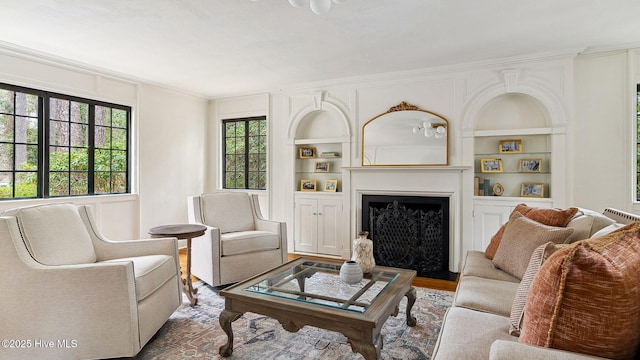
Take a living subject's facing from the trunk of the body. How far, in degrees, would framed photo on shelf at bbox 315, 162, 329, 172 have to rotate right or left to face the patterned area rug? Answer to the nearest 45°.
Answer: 0° — it already faces it

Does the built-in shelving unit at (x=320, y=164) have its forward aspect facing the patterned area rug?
yes

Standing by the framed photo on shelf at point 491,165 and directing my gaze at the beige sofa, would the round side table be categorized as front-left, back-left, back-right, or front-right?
front-right

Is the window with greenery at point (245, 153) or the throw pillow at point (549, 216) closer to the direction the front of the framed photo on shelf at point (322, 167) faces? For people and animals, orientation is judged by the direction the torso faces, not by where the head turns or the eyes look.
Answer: the throw pillow

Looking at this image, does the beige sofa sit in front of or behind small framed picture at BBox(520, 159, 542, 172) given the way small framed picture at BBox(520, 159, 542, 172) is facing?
in front

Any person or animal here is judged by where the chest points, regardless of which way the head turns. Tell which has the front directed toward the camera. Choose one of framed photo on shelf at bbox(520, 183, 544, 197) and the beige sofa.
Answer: the framed photo on shelf

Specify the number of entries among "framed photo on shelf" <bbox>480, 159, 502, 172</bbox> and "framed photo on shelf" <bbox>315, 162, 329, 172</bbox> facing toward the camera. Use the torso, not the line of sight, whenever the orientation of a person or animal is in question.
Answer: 2

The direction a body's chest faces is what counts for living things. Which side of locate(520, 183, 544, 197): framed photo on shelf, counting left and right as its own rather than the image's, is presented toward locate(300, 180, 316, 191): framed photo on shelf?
right

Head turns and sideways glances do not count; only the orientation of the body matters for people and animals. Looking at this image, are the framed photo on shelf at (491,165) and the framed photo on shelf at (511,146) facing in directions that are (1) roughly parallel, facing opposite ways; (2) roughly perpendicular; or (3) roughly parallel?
roughly parallel

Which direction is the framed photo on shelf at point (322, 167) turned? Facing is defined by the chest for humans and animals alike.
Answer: toward the camera

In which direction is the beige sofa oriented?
to the viewer's left

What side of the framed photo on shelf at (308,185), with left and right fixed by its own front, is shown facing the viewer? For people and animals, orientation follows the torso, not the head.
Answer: front

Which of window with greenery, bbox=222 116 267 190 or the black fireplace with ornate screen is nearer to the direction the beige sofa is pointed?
the window with greenery

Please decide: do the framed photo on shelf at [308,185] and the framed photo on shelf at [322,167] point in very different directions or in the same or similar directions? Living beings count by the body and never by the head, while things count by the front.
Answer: same or similar directions

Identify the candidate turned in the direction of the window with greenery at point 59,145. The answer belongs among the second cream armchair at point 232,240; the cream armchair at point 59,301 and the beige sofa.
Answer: the beige sofa

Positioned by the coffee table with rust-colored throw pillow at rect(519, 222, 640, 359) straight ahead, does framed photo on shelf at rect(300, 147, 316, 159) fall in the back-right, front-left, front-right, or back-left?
back-left

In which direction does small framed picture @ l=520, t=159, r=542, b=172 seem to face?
toward the camera
